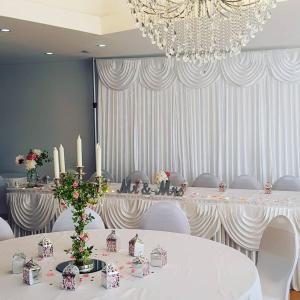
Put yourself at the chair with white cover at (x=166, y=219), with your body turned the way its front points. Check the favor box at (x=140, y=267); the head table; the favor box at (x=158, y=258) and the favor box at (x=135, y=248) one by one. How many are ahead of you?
3

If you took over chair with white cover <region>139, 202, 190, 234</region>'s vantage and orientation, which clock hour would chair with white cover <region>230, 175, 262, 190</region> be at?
chair with white cover <region>230, 175, 262, 190</region> is roughly at 7 o'clock from chair with white cover <region>139, 202, 190, 234</region>.

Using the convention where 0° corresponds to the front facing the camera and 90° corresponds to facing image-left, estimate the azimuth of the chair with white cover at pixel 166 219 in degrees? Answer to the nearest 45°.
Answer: approximately 0°

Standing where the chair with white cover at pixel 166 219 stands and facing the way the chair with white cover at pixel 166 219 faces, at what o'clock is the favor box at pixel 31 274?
The favor box is roughly at 1 o'clock from the chair with white cover.

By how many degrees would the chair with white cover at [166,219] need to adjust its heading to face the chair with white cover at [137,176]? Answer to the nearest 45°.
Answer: approximately 180°

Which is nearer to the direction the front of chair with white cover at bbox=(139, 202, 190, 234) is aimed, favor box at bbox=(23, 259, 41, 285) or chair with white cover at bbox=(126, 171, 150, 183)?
the favor box

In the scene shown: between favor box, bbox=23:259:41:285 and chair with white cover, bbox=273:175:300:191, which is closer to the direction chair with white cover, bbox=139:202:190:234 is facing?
the favor box

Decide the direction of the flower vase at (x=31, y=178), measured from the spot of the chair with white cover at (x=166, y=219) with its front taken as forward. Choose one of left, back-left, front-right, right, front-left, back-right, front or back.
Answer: back-right

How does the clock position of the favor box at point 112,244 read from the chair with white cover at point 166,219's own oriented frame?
The favor box is roughly at 1 o'clock from the chair with white cover.

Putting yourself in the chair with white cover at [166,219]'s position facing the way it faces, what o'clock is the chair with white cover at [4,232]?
the chair with white cover at [4,232] is roughly at 3 o'clock from the chair with white cover at [166,219].

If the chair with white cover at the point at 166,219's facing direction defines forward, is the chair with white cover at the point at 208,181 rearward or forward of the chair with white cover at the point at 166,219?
rearward

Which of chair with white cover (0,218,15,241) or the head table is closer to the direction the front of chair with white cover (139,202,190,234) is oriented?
the chair with white cover

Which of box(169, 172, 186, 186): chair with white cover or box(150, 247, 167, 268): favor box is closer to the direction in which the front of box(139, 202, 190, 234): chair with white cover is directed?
the favor box
